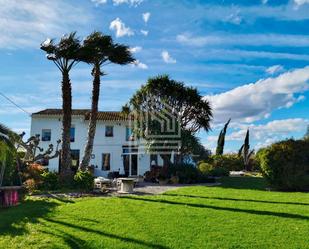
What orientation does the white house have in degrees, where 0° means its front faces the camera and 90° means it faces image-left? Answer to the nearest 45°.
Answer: approximately 0°

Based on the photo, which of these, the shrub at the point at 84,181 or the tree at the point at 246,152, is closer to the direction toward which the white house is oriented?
the shrub

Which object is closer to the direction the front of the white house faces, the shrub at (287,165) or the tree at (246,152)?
the shrub

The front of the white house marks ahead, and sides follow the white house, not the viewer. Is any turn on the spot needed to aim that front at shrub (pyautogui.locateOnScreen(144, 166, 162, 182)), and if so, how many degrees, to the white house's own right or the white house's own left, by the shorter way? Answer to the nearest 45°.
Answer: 0° — it already faces it

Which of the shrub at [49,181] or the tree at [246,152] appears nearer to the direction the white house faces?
the shrub

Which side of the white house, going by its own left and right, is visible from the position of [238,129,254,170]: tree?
left
